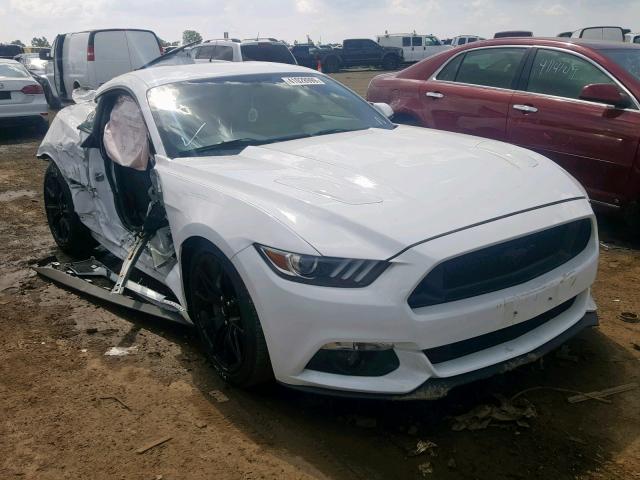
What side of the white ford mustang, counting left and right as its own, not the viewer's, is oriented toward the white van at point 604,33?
left

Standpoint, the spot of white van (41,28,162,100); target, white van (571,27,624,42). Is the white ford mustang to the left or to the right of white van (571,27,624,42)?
right

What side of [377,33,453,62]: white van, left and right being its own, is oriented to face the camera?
right

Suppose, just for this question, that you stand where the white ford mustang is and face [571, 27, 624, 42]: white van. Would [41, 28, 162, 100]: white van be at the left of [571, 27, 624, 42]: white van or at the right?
left

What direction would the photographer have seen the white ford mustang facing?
facing the viewer and to the right of the viewer

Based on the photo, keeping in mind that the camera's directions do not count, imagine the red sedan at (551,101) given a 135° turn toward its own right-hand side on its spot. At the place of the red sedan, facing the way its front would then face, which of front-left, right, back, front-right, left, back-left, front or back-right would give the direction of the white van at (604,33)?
right

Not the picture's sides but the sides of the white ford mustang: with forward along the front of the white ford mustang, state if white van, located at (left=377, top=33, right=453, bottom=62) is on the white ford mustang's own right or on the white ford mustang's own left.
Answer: on the white ford mustang's own left

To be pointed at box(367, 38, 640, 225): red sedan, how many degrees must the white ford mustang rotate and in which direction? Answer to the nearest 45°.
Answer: approximately 90° to its left
